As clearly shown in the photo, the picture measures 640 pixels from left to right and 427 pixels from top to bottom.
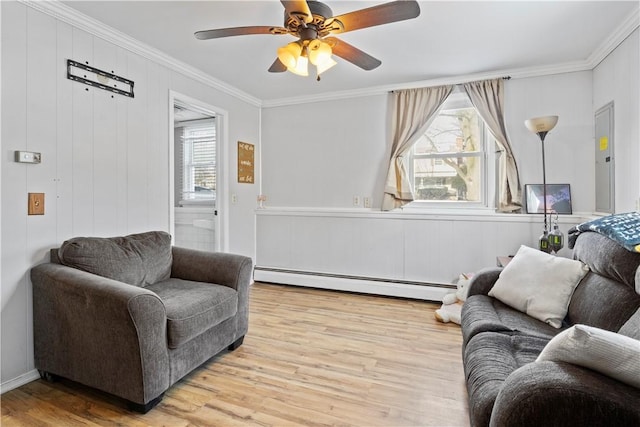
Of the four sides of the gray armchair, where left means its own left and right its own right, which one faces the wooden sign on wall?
left

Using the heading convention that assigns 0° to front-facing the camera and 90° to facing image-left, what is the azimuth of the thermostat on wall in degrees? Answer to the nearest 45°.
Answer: approximately 315°

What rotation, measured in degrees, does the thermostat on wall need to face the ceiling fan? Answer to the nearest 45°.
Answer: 0° — it already faces it

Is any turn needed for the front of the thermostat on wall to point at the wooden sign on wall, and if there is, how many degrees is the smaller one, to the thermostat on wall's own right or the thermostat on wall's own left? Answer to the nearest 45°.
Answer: approximately 90° to the thermostat on wall's own left
